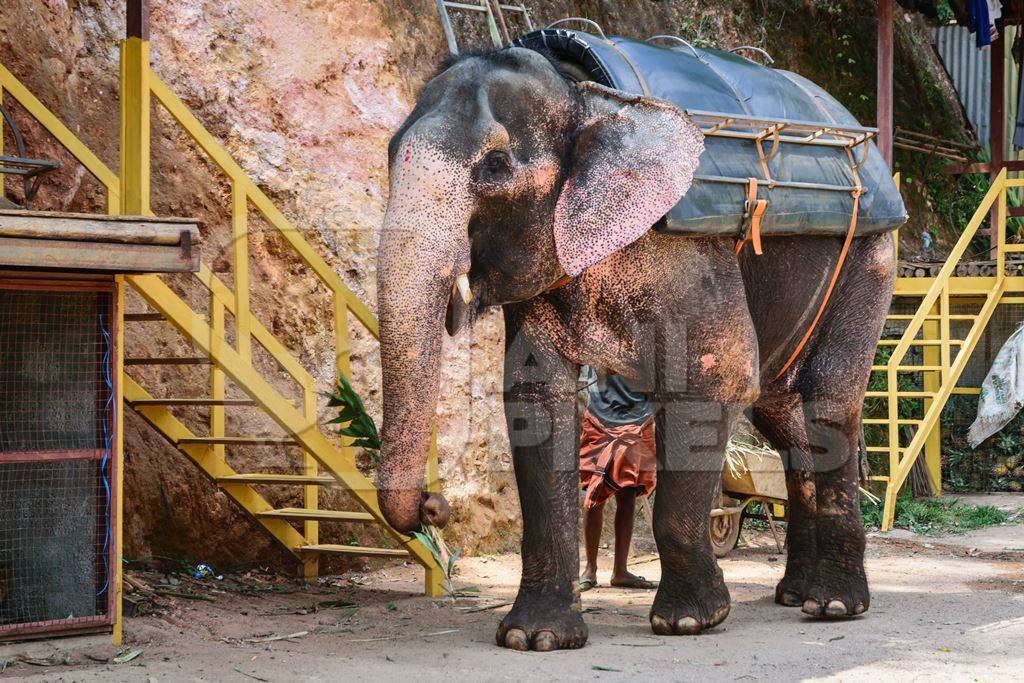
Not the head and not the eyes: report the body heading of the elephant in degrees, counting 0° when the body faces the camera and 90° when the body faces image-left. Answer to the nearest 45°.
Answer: approximately 45°

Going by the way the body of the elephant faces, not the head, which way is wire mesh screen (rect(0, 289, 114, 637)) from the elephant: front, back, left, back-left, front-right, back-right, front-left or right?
front-right

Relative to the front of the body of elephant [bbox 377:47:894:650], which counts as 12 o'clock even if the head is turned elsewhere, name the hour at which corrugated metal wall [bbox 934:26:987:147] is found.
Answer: The corrugated metal wall is roughly at 5 o'clock from the elephant.

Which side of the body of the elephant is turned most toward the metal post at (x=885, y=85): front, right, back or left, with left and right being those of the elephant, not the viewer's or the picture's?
back

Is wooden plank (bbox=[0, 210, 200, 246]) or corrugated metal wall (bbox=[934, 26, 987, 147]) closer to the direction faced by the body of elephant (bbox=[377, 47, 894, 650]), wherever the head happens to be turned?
the wooden plank

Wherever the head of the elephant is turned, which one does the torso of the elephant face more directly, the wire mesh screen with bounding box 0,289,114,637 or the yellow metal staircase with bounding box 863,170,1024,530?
the wire mesh screen

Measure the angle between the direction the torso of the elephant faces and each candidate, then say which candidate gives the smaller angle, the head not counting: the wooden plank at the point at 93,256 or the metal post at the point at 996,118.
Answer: the wooden plank

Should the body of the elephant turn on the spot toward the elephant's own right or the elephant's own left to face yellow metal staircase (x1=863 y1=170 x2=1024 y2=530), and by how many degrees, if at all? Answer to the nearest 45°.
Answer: approximately 180°

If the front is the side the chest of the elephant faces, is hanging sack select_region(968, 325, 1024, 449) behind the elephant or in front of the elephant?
behind

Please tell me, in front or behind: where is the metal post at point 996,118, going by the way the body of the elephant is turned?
behind

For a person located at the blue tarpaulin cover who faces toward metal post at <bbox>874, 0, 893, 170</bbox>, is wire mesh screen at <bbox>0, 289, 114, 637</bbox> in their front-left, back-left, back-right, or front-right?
back-left
